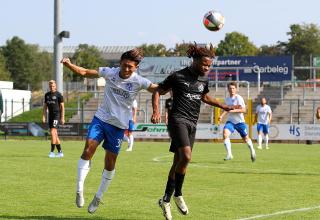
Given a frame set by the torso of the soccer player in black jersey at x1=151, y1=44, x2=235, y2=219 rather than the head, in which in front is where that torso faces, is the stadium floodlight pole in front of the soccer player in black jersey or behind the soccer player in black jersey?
behind

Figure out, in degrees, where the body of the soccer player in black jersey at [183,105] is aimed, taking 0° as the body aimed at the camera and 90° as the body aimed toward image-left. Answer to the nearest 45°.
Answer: approximately 315°

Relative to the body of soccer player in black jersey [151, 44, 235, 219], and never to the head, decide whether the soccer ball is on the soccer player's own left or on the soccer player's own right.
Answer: on the soccer player's own left
